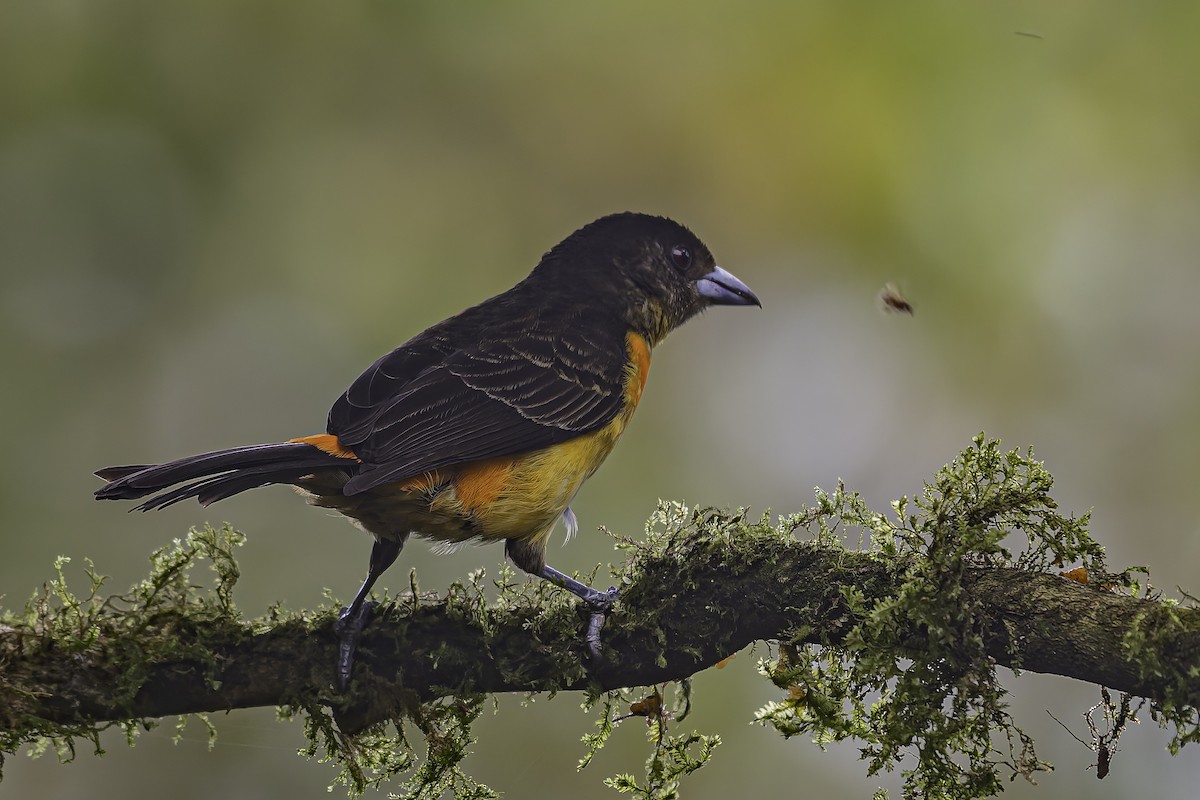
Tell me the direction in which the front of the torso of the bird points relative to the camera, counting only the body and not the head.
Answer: to the viewer's right

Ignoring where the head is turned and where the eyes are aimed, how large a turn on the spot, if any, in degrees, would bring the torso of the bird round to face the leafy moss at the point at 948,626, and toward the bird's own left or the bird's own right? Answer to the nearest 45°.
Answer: approximately 45° to the bird's own right
